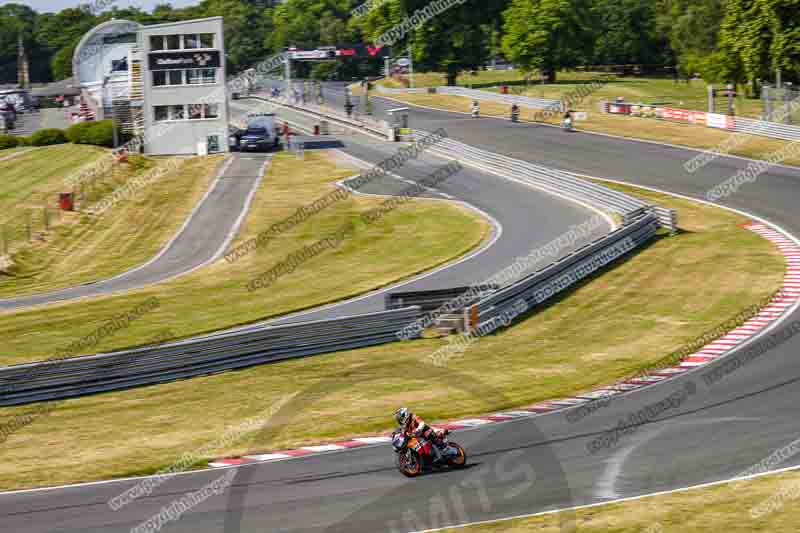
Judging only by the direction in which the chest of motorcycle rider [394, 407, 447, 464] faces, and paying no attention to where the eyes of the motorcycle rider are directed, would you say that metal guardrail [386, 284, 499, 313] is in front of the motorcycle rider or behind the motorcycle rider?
behind

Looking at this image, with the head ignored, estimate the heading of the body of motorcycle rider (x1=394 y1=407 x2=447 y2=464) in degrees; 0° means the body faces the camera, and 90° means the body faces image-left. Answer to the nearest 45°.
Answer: approximately 45°

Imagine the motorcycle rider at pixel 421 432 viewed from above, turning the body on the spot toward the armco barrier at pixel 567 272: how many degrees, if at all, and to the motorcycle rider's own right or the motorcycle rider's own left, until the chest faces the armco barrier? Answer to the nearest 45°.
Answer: approximately 135° to the motorcycle rider's own right

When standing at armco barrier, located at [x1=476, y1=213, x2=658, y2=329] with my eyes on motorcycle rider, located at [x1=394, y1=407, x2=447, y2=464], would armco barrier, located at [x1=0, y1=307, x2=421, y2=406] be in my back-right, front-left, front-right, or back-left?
front-right

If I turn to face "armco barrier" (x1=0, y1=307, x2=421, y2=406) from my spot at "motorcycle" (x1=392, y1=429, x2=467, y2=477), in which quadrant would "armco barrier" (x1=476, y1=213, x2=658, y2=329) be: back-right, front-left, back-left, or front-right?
front-right

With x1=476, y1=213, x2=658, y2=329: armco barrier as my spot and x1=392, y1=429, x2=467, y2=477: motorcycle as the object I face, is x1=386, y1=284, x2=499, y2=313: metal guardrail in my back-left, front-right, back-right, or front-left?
front-right

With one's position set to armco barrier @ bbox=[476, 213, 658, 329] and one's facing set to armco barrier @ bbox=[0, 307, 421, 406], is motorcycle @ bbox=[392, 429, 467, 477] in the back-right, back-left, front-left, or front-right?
front-left

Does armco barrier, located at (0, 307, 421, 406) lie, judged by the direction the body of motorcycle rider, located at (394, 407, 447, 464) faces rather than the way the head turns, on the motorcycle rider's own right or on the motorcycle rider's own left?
on the motorcycle rider's own right
